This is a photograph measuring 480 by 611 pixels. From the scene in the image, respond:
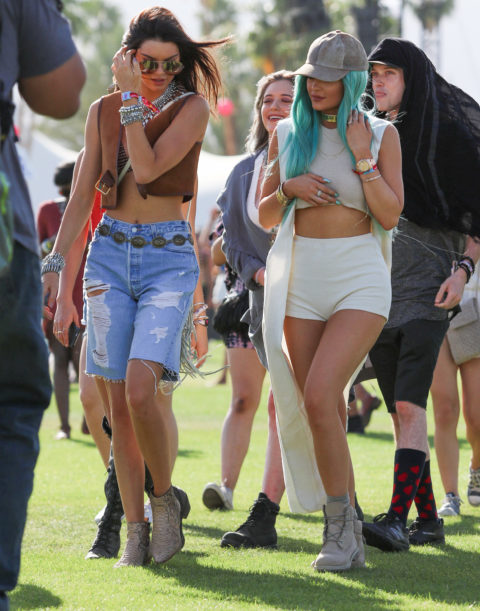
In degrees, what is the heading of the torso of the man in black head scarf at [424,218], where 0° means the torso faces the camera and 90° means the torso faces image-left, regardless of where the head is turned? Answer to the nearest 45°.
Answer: approximately 45°

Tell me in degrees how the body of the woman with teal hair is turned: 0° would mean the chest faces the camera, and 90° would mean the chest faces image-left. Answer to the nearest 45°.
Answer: approximately 0°

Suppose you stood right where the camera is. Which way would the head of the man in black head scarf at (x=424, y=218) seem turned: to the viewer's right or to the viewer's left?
to the viewer's left

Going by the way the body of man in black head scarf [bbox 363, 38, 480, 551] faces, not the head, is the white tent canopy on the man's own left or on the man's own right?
on the man's own right

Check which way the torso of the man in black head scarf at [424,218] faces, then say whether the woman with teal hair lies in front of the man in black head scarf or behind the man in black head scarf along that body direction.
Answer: in front

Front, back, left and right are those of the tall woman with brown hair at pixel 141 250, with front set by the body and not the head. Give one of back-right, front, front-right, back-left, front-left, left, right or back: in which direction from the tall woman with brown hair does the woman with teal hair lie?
left

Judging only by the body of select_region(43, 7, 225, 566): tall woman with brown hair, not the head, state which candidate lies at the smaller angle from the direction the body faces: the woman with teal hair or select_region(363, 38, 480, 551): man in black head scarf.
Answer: the woman with teal hair

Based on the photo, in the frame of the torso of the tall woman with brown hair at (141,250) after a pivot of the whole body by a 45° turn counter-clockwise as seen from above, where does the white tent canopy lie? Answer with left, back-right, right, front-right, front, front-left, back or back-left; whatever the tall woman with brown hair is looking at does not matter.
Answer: back-left

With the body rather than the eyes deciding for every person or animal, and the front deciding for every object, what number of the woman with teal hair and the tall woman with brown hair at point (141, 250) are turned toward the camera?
2

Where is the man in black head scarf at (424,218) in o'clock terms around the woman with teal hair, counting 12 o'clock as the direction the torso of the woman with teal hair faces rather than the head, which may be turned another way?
The man in black head scarf is roughly at 7 o'clock from the woman with teal hair.

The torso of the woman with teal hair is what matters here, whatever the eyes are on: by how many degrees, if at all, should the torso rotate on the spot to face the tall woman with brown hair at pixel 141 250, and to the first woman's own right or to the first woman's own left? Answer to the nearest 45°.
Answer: approximately 90° to the first woman's own right
